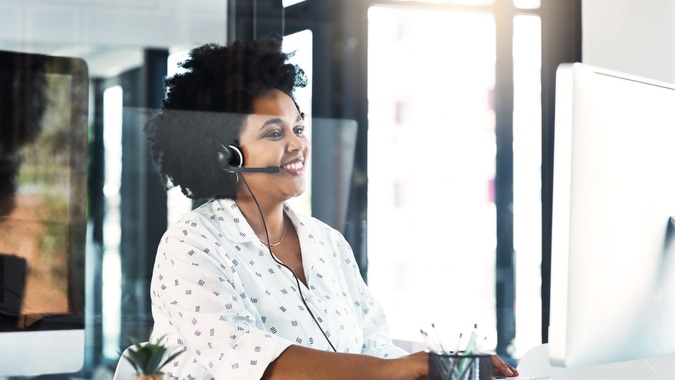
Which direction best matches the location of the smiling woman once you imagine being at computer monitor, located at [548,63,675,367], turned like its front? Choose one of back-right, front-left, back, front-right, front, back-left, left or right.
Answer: front

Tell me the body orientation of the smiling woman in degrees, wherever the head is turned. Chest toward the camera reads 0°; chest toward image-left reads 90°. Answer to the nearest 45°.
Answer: approximately 315°

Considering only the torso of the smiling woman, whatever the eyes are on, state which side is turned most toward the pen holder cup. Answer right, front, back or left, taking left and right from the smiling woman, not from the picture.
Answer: front

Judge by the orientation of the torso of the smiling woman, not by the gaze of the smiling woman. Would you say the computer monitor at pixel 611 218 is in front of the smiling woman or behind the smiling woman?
in front

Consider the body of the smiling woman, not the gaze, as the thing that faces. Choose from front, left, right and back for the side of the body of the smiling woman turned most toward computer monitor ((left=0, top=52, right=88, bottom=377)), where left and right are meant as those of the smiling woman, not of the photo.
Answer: back

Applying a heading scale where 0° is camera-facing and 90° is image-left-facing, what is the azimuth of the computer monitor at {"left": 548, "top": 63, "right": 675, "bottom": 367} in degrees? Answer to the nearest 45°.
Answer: approximately 135°

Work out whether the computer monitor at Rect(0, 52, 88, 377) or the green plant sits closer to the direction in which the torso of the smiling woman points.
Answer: the green plant

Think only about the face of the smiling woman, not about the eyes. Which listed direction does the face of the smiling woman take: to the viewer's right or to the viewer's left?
to the viewer's right

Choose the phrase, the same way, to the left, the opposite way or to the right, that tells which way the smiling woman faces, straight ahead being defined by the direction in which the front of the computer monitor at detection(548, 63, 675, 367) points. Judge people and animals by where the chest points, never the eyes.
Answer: the opposite way
